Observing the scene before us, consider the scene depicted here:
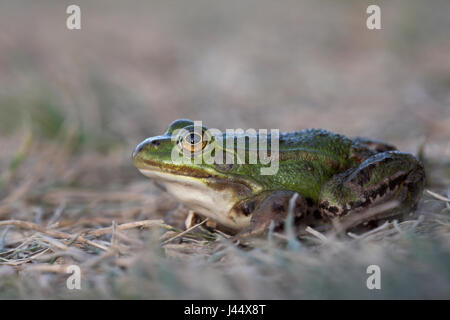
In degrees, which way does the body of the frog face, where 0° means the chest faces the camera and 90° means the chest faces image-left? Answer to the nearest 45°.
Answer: approximately 90°
